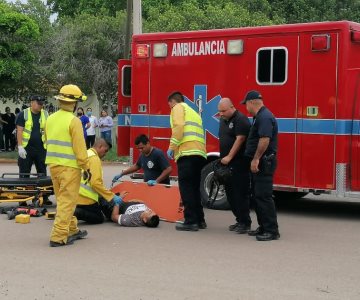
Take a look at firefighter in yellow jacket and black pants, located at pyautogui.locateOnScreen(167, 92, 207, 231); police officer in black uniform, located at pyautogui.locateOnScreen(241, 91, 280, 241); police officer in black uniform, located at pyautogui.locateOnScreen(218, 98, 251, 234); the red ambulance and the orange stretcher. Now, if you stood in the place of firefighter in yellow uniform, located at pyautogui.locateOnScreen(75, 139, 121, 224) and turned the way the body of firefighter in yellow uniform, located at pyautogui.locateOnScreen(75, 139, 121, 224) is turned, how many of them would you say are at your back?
0

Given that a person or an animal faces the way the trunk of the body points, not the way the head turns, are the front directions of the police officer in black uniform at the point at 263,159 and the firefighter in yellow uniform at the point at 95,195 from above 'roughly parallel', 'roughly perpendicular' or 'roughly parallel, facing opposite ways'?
roughly parallel, facing opposite ways

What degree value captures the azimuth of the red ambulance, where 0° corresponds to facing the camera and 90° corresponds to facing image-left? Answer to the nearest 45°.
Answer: approximately 315°

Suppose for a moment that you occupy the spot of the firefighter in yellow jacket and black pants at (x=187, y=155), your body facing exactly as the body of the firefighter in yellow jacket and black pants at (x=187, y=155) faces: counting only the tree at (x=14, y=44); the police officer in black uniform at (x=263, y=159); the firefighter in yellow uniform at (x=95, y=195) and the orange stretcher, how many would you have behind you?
1

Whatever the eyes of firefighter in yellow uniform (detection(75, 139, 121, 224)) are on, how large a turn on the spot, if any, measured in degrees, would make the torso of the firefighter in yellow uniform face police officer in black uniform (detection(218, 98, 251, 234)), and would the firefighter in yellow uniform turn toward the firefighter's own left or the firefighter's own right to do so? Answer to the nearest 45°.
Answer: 0° — they already face them

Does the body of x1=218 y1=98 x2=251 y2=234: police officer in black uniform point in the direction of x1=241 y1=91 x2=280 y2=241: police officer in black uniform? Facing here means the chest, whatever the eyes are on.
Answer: no

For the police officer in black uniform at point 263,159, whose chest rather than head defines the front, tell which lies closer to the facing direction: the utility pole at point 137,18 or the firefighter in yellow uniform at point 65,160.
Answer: the firefighter in yellow uniform

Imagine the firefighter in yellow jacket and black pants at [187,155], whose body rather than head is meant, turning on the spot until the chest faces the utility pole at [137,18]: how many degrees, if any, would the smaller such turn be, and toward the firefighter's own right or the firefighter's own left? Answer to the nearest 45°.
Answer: approximately 45° to the firefighter's own right

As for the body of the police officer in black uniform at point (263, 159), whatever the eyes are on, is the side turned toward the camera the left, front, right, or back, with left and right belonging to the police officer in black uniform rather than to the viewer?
left

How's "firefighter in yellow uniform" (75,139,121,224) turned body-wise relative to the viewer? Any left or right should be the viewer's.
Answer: facing to the right of the viewer

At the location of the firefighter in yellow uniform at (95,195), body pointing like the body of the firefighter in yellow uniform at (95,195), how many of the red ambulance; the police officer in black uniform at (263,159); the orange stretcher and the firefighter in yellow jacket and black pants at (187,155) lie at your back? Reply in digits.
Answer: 0

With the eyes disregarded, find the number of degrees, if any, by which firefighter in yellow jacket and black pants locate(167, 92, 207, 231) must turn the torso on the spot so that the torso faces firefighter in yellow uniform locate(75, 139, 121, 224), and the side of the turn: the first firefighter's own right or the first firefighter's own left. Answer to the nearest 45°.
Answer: approximately 45° to the first firefighter's own left

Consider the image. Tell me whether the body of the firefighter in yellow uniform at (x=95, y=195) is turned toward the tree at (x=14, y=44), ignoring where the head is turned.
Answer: no

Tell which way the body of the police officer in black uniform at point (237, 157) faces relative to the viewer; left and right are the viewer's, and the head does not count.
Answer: facing the viewer and to the left of the viewer

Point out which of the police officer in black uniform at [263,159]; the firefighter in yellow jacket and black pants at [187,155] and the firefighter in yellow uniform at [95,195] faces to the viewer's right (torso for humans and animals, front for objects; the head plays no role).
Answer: the firefighter in yellow uniform at [95,195]

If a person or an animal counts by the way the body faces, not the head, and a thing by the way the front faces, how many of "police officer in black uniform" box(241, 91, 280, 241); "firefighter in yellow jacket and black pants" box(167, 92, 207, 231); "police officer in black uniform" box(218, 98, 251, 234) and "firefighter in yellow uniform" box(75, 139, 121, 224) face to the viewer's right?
1

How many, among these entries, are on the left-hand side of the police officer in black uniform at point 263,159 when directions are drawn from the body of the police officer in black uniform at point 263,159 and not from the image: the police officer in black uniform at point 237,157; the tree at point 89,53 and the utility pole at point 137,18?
0
